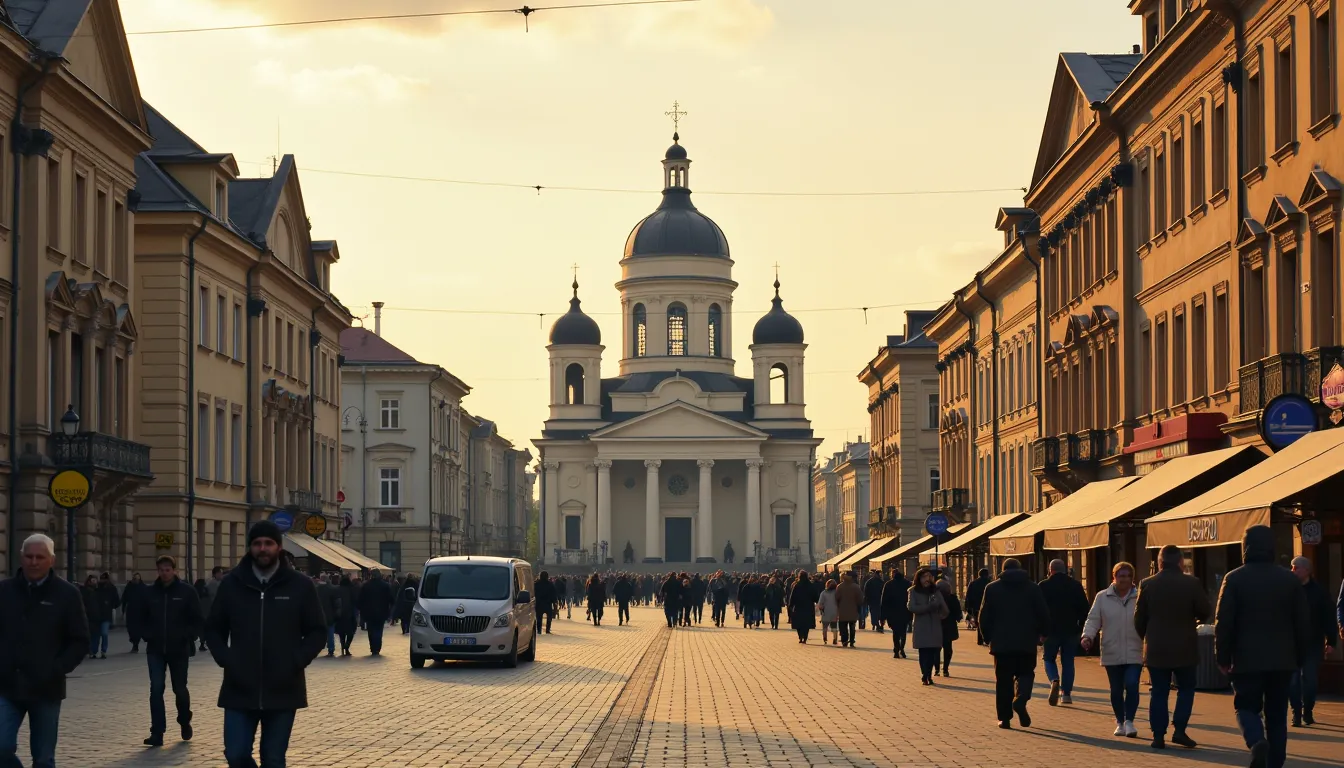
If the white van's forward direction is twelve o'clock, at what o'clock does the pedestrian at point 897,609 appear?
The pedestrian is roughly at 8 o'clock from the white van.

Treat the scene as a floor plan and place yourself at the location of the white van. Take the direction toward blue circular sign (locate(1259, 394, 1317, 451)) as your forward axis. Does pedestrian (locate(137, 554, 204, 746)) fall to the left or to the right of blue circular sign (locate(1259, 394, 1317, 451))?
right

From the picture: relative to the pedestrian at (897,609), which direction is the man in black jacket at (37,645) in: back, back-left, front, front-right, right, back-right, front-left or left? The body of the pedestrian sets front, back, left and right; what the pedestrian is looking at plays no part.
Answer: back

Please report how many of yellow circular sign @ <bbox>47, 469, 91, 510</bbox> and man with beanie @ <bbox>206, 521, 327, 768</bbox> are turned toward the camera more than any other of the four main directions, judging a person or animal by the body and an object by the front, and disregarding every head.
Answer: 2

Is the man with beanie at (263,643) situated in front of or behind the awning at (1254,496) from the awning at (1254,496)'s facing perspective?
in front

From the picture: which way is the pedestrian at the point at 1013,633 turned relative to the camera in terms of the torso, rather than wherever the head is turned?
away from the camera

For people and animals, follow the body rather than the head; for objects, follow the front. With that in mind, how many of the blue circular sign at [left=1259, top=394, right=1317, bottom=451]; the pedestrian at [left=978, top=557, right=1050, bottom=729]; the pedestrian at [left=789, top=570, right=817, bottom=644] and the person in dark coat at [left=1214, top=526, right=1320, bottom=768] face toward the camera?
1

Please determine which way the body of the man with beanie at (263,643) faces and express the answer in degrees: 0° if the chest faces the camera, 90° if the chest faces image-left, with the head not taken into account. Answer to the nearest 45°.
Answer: approximately 0°

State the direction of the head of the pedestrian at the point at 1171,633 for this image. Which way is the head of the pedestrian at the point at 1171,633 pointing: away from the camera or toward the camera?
away from the camera

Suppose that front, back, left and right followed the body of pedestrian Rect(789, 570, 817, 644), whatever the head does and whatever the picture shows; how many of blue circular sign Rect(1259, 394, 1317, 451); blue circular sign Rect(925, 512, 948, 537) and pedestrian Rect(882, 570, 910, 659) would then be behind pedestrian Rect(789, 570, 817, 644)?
2

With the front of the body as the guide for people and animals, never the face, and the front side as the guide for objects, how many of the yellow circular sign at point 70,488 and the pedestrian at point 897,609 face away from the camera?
1

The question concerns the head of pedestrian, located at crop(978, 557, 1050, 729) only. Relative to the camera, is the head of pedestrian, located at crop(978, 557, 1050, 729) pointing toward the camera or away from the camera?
away from the camera

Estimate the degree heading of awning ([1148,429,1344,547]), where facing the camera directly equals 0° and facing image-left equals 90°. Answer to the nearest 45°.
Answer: approximately 45°

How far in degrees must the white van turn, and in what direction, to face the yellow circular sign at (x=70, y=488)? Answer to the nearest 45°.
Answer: approximately 45° to its right

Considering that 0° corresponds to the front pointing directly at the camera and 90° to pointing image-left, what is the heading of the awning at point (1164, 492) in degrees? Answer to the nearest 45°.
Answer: approximately 45°
